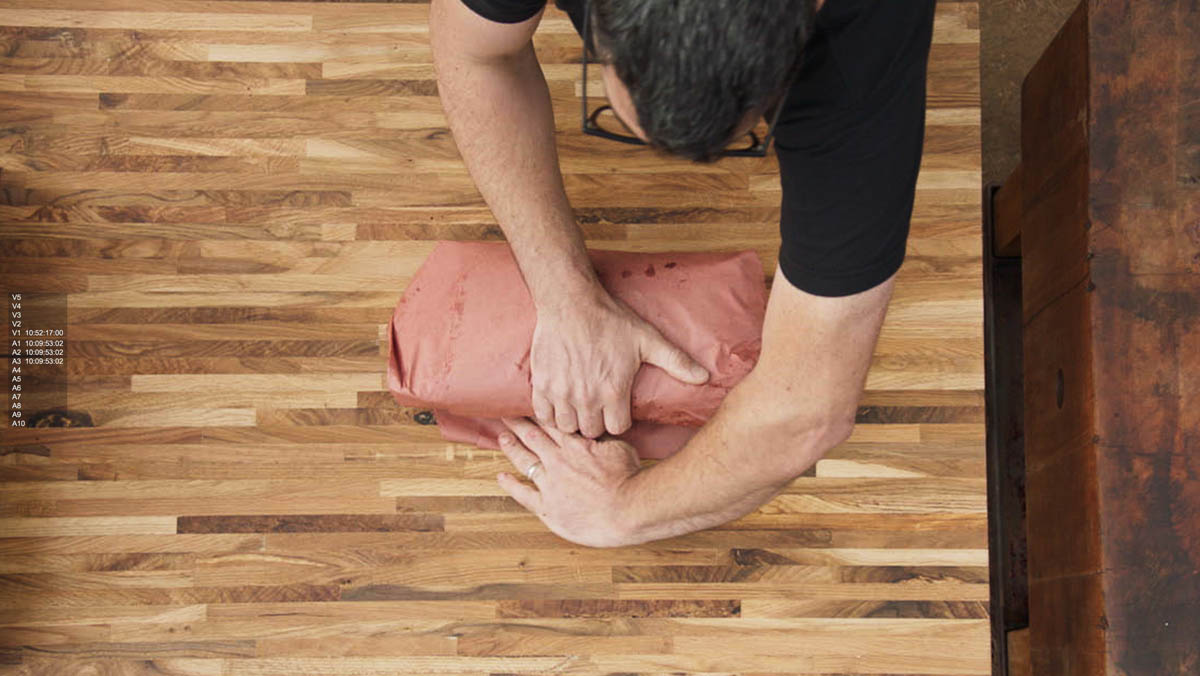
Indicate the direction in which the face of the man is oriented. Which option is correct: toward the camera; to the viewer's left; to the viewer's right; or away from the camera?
toward the camera

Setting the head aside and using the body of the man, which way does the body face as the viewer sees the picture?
toward the camera
